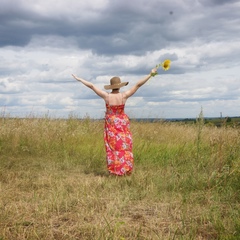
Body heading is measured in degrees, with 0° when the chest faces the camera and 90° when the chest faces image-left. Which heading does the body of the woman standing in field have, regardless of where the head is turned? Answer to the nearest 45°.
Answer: approximately 180°
